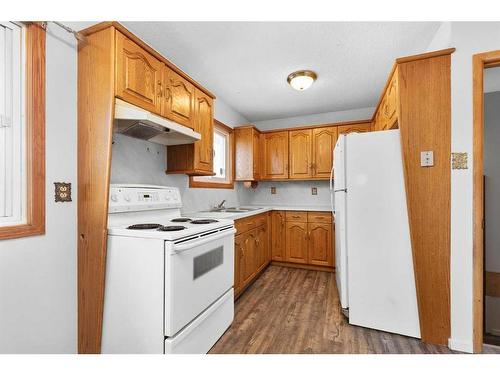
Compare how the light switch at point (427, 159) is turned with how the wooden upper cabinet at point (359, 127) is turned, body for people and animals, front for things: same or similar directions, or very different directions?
same or similar directions

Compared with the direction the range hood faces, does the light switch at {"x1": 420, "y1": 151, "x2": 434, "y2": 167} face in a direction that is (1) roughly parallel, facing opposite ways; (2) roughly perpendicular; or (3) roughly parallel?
roughly perpendicular

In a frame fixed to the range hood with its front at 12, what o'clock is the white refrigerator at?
The white refrigerator is roughly at 11 o'clock from the range hood.

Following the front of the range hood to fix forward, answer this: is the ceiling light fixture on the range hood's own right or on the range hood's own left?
on the range hood's own left

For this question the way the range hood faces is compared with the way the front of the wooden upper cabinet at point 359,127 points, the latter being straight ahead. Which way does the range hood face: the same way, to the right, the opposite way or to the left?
to the left

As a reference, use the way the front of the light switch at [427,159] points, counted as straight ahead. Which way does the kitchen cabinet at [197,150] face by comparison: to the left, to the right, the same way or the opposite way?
to the left

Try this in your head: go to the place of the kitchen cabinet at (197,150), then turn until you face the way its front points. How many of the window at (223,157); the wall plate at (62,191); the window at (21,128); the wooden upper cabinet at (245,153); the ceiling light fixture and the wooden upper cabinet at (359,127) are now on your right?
2

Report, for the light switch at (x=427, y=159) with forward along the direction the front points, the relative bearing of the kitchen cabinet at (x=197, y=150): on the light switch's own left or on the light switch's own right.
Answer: on the light switch's own right

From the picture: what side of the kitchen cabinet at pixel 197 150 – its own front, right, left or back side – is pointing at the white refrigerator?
front

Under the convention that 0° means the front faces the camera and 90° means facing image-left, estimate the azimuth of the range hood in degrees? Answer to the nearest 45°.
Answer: approximately 315°

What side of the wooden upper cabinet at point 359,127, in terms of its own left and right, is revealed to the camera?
front

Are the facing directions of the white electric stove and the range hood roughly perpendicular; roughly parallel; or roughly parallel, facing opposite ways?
roughly parallel

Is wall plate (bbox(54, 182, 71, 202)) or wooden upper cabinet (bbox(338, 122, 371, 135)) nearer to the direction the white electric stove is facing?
the wooden upper cabinet

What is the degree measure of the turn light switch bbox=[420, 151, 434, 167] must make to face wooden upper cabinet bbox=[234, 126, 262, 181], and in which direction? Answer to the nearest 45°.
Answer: approximately 90° to its right

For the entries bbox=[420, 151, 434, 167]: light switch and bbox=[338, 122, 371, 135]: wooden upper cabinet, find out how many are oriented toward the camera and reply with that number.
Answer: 2

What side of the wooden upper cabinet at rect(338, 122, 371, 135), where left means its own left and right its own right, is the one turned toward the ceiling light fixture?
front

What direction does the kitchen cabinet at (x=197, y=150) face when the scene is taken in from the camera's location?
facing the viewer and to the right of the viewer
